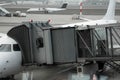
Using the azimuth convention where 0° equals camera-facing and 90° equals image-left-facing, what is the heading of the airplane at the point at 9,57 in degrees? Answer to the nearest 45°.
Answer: approximately 0°

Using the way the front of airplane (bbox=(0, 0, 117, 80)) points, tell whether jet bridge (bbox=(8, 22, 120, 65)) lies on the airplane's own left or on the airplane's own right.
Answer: on the airplane's own left
